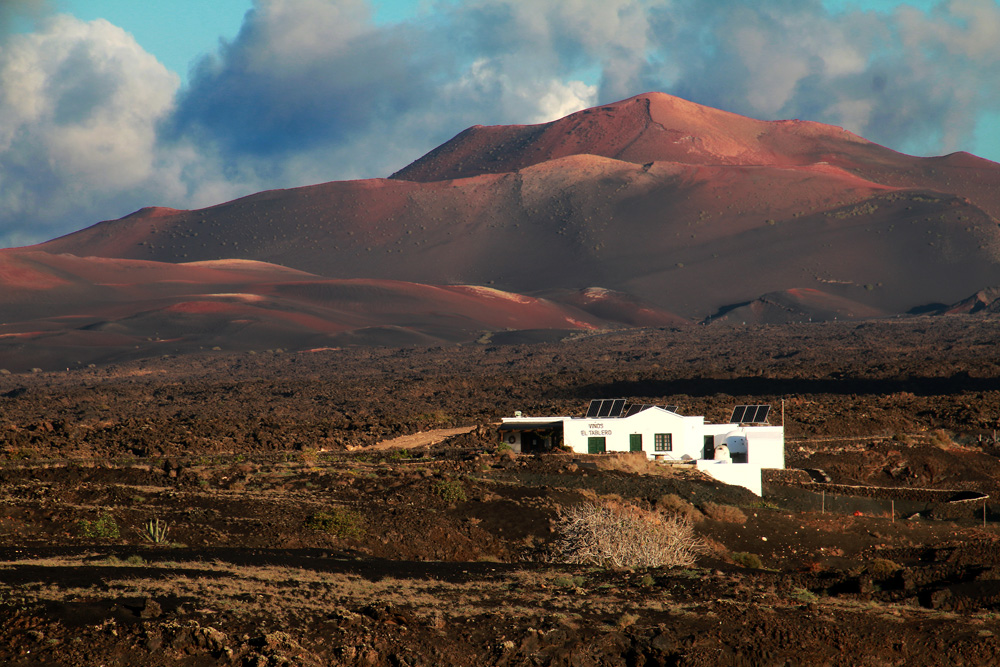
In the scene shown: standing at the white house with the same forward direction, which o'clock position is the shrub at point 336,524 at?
The shrub is roughly at 1 o'clock from the white house.

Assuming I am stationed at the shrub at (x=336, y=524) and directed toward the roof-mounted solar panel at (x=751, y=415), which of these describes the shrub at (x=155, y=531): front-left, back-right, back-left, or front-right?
back-left

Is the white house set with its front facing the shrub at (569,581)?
yes

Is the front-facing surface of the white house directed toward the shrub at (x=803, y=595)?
yes

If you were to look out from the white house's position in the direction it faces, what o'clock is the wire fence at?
The wire fence is roughly at 10 o'clock from the white house.

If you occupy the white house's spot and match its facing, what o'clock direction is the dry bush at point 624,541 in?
The dry bush is roughly at 12 o'clock from the white house.

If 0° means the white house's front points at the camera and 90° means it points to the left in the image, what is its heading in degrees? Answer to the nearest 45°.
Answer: approximately 0°
